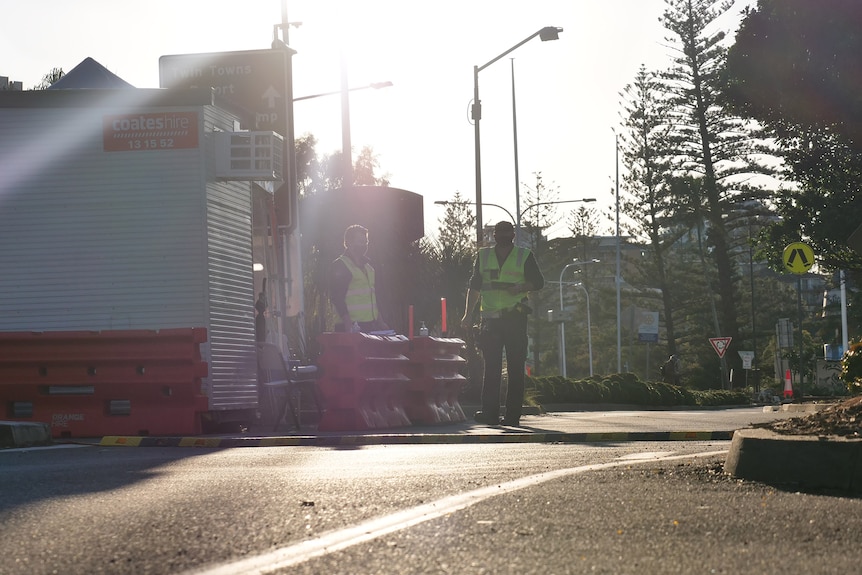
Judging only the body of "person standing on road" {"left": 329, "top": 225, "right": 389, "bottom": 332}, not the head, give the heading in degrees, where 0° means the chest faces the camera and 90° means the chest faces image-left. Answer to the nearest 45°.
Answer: approximately 315°

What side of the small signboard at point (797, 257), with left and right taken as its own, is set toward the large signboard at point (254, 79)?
right

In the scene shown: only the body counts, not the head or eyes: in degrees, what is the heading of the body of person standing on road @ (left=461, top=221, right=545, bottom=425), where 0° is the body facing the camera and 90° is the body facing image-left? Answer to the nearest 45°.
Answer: approximately 0°

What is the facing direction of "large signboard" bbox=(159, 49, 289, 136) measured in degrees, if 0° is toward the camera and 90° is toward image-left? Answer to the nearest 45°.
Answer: approximately 0°

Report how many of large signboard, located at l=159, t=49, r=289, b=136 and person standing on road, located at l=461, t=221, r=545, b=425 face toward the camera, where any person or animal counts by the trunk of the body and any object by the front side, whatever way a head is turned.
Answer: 2

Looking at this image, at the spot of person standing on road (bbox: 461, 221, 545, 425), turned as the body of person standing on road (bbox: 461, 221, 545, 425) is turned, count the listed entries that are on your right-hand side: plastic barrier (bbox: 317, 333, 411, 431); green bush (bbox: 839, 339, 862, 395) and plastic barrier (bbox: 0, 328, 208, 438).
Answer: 2
